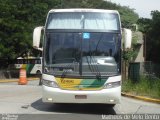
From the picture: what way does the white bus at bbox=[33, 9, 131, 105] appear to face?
toward the camera
